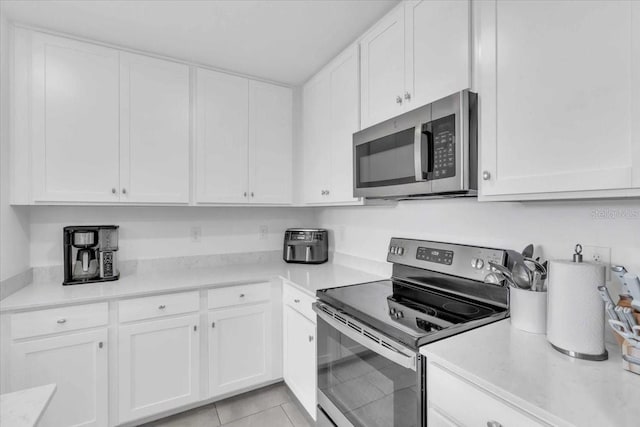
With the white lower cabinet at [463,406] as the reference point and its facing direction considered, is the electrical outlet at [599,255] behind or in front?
behind

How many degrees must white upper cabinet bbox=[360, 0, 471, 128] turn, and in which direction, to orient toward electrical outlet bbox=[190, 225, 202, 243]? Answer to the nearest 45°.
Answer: approximately 45° to its right

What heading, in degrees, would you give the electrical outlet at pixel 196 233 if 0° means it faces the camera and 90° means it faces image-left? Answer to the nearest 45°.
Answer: approximately 0°

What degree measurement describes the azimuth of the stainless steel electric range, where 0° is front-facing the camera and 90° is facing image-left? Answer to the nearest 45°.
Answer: approximately 45°

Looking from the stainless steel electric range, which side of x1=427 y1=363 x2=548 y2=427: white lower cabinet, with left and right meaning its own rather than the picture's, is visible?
right

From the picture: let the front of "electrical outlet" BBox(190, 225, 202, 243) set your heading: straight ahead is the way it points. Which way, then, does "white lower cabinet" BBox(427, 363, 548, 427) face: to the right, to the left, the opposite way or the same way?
to the right

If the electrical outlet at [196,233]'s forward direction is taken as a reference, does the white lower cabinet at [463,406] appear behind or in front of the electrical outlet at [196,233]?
in front

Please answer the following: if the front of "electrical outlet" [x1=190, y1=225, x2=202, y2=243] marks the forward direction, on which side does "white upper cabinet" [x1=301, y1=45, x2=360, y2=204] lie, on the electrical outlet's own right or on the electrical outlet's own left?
on the electrical outlet's own left

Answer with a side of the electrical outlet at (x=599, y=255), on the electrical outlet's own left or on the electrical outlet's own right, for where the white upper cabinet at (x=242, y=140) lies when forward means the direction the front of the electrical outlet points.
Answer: on the electrical outlet's own right
